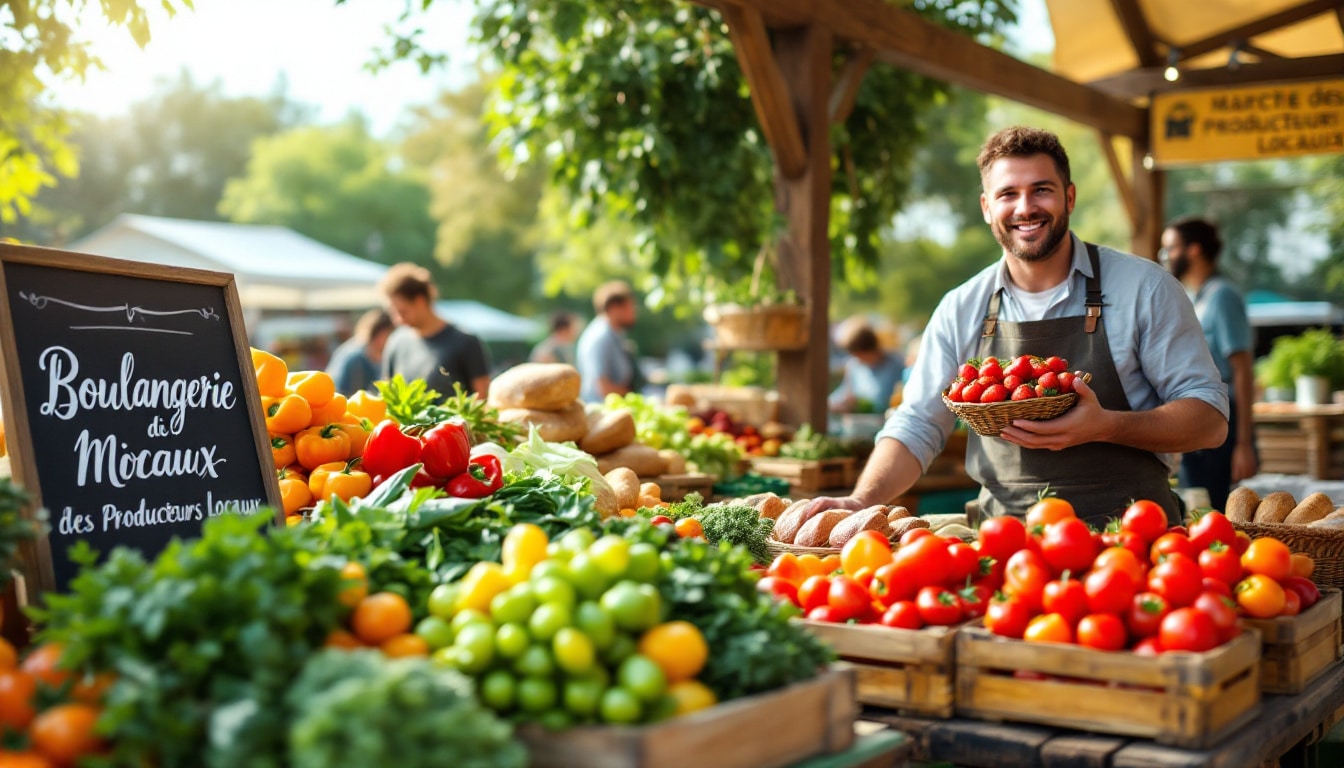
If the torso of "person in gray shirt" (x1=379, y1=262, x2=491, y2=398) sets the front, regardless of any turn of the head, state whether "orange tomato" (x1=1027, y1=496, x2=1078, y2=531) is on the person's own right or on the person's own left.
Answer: on the person's own left

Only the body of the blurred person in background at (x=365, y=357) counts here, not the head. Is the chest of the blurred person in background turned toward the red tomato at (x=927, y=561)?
no

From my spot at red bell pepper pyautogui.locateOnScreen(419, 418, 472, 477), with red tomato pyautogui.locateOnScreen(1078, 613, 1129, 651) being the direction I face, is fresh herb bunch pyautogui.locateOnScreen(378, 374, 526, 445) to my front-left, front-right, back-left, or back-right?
back-left

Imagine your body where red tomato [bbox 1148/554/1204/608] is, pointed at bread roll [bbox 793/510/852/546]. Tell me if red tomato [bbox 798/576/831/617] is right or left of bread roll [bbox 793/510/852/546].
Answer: left

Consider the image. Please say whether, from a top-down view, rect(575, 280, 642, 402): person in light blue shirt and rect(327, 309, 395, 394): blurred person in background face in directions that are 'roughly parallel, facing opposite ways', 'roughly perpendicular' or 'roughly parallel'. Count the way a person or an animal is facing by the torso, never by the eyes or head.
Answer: roughly parallel

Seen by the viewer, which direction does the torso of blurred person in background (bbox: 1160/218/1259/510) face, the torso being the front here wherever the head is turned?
to the viewer's left

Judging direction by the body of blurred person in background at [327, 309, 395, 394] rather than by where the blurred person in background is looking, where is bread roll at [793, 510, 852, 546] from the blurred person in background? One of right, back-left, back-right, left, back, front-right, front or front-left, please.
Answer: right

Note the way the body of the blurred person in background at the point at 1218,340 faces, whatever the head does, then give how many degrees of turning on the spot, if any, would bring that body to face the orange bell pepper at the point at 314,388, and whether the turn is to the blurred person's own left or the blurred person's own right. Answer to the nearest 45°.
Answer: approximately 45° to the blurred person's own left

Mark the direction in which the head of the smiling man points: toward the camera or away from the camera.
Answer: toward the camera

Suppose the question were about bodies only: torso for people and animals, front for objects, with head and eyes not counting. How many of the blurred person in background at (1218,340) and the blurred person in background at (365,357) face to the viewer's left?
1
